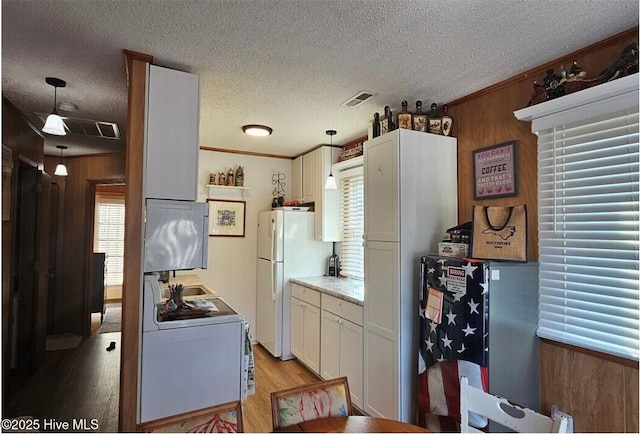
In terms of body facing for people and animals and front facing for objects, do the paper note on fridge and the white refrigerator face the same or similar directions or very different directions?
same or similar directions

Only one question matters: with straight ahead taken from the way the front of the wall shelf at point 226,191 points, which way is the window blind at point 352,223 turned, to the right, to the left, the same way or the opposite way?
to the right

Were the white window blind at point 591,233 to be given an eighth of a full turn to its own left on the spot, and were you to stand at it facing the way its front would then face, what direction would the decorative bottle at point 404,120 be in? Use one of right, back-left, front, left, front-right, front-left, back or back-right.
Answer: right

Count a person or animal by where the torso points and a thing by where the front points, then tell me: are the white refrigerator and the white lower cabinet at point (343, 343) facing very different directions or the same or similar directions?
same or similar directions

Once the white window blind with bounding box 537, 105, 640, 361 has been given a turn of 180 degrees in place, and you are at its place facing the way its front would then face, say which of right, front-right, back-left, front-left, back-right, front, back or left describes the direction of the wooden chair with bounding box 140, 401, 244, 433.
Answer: back

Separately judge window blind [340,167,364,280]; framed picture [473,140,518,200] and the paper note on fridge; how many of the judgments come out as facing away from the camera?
0

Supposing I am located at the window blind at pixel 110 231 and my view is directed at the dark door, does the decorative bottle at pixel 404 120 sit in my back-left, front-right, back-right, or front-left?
front-left

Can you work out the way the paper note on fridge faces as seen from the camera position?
facing the viewer and to the left of the viewer

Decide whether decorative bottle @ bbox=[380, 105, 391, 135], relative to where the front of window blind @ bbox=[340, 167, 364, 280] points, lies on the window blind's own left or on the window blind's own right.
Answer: on the window blind's own left

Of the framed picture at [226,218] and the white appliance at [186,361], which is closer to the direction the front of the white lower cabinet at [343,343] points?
the white appliance

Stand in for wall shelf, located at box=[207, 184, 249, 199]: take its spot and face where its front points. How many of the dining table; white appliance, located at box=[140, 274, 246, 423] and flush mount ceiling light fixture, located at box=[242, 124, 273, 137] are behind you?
0

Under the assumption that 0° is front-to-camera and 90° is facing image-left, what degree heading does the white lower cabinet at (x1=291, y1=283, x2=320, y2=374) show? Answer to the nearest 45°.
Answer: approximately 45°
